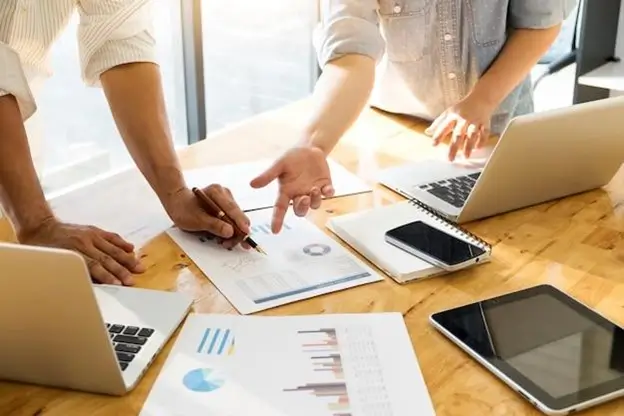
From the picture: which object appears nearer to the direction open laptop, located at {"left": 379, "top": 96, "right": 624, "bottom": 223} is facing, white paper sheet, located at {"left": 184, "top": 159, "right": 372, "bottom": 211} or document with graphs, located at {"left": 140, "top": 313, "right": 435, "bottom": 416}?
the white paper sheet

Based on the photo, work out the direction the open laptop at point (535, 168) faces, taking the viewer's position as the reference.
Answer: facing away from the viewer and to the left of the viewer

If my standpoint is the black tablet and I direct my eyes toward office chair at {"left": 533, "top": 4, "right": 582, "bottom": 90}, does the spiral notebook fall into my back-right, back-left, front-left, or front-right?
front-left

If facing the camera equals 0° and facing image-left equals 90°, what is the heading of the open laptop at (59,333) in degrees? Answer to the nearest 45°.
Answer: approximately 225°

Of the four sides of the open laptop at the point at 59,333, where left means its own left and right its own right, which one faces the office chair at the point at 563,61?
front

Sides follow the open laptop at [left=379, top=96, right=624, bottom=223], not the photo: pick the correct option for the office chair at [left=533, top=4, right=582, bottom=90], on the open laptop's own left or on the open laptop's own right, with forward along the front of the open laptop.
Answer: on the open laptop's own right

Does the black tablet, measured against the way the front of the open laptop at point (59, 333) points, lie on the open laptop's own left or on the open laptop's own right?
on the open laptop's own right

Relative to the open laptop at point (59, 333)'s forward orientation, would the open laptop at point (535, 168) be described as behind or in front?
in front

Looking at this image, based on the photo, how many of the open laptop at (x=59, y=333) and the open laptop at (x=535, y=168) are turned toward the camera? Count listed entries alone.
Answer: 0

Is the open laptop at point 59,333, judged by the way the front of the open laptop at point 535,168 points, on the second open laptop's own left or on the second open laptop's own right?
on the second open laptop's own left
